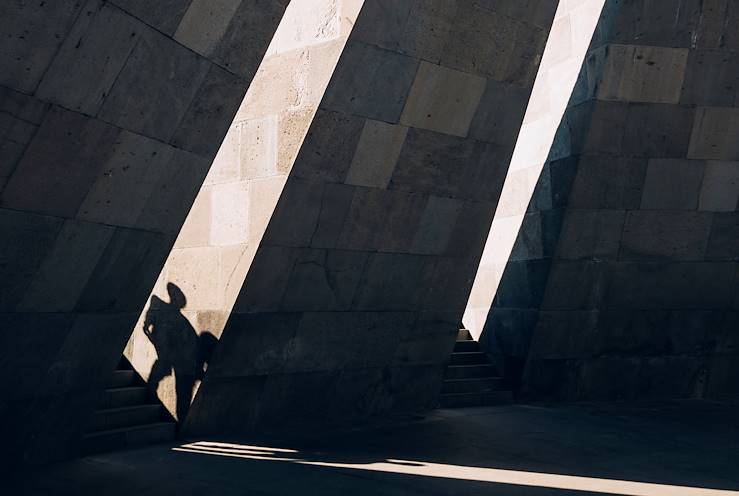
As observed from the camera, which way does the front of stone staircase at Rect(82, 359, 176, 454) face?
facing the viewer

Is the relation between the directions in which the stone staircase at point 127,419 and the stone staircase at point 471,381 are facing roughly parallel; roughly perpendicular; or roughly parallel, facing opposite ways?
roughly parallel

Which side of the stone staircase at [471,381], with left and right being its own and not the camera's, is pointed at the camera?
front

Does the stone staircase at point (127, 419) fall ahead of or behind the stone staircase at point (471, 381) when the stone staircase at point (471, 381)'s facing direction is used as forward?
ahead

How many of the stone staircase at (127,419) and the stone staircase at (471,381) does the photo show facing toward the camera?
2

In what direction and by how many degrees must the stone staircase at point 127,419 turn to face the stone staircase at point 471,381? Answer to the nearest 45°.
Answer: approximately 135° to its left
